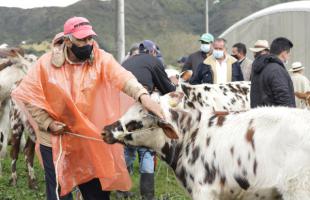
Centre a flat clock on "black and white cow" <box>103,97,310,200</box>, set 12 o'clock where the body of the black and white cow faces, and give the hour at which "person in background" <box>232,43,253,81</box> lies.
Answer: The person in background is roughly at 3 o'clock from the black and white cow.

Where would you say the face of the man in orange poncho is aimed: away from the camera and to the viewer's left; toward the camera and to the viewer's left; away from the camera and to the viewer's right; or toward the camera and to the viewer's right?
toward the camera and to the viewer's right

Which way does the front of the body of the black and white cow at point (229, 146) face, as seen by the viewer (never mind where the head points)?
to the viewer's left

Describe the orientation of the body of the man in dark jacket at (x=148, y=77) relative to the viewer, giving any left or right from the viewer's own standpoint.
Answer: facing away from the viewer and to the right of the viewer

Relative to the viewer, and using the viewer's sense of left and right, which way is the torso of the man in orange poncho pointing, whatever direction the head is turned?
facing the viewer and to the right of the viewer

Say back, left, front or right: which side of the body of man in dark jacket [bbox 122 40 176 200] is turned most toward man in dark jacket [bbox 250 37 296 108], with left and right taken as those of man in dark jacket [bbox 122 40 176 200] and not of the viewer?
right

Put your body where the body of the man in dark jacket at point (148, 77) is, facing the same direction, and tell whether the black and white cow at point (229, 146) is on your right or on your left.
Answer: on your right

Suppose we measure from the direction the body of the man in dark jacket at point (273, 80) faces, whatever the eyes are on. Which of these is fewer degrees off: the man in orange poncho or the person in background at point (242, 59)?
the person in background

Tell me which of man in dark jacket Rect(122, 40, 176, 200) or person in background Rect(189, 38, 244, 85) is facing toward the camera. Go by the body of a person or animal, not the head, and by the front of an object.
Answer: the person in background

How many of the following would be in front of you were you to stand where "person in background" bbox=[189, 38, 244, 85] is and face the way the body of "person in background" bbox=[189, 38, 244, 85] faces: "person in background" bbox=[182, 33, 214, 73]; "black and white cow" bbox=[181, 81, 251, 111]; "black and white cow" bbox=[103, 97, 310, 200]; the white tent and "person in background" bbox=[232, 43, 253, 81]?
2

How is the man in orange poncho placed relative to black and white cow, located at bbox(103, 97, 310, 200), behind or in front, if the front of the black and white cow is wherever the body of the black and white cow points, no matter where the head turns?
in front

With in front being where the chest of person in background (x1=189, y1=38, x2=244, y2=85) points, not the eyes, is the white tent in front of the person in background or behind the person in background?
behind

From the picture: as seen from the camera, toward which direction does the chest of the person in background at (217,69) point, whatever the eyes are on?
toward the camera

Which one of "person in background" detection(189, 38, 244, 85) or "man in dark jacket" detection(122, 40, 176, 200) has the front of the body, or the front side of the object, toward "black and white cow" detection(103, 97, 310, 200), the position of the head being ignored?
the person in background
